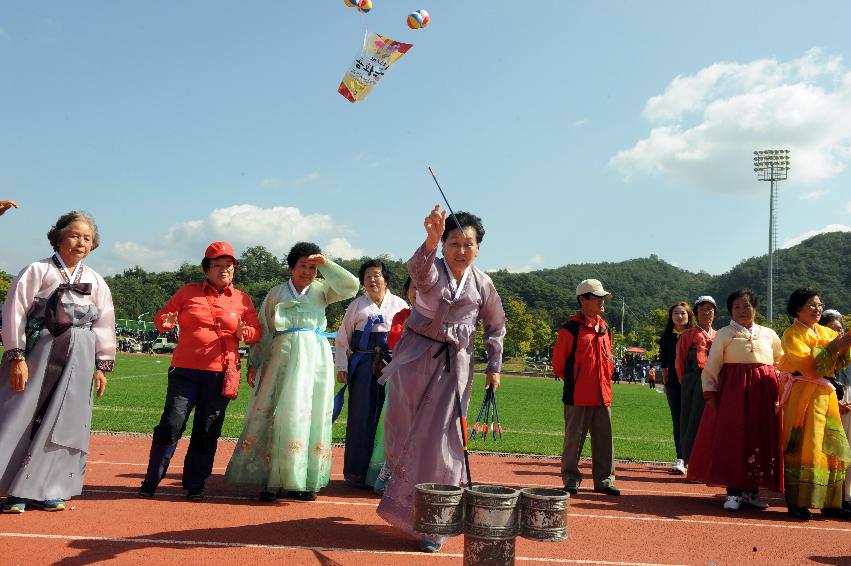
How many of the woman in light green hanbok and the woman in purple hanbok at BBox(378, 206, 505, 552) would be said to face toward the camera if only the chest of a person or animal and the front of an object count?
2

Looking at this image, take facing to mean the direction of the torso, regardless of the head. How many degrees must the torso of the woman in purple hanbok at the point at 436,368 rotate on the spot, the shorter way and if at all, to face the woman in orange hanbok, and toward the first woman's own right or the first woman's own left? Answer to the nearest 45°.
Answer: approximately 135° to the first woman's own left

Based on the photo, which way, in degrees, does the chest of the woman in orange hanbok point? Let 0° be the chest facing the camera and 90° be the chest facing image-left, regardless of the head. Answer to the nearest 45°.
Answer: approximately 315°

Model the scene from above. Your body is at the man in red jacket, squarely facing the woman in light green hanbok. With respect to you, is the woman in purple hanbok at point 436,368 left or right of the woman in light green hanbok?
left

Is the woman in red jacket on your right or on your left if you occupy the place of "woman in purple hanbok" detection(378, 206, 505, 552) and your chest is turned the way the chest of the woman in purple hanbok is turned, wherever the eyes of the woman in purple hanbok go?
on your right

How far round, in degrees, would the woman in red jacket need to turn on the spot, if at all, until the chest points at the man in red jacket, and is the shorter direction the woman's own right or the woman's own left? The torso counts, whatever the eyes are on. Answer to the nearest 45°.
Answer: approximately 90° to the woman's own left

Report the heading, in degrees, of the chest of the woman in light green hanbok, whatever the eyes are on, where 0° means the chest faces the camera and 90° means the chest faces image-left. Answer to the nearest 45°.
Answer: approximately 0°

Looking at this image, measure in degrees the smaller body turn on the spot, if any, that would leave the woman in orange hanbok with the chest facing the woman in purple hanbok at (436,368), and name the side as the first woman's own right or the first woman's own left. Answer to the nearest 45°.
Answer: approximately 90° to the first woman's own right

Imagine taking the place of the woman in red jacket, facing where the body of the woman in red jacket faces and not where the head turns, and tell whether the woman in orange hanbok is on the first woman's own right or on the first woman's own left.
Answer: on the first woman's own left

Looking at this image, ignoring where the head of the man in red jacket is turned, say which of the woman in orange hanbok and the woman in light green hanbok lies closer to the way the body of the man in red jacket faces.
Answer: the woman in orange hanbok
